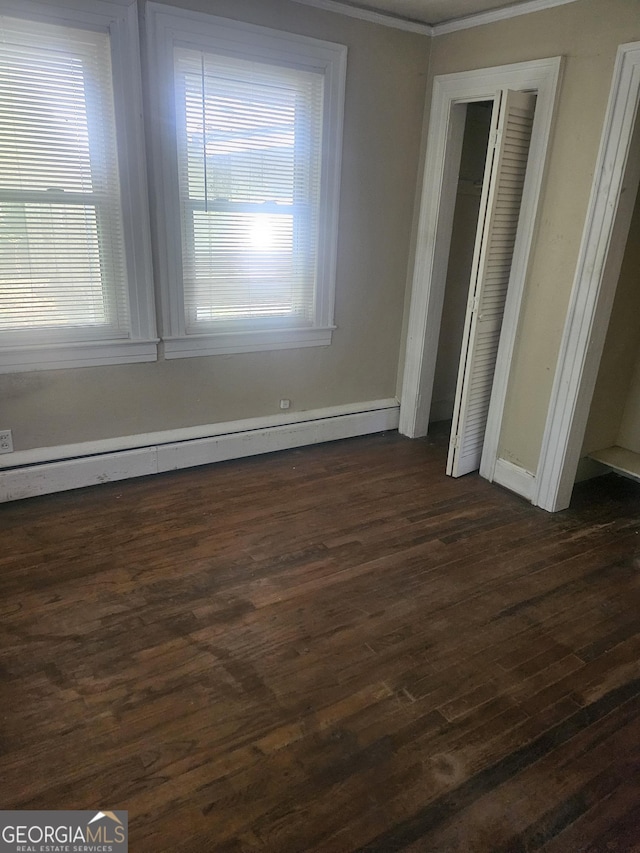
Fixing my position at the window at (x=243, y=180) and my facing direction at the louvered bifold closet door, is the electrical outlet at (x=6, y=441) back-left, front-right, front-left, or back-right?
back-right

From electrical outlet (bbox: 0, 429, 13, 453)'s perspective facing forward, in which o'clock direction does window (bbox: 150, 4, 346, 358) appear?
The window is roughly at 9 o'clock from the electrical outlet.

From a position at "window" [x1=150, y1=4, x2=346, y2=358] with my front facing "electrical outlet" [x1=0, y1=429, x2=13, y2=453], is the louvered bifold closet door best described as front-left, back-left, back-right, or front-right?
back-left

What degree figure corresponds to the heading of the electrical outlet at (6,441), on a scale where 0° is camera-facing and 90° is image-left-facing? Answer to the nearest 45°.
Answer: approximately 0°

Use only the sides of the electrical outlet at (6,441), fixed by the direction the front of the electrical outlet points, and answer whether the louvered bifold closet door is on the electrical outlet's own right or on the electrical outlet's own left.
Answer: on the electrical outlet's own left
